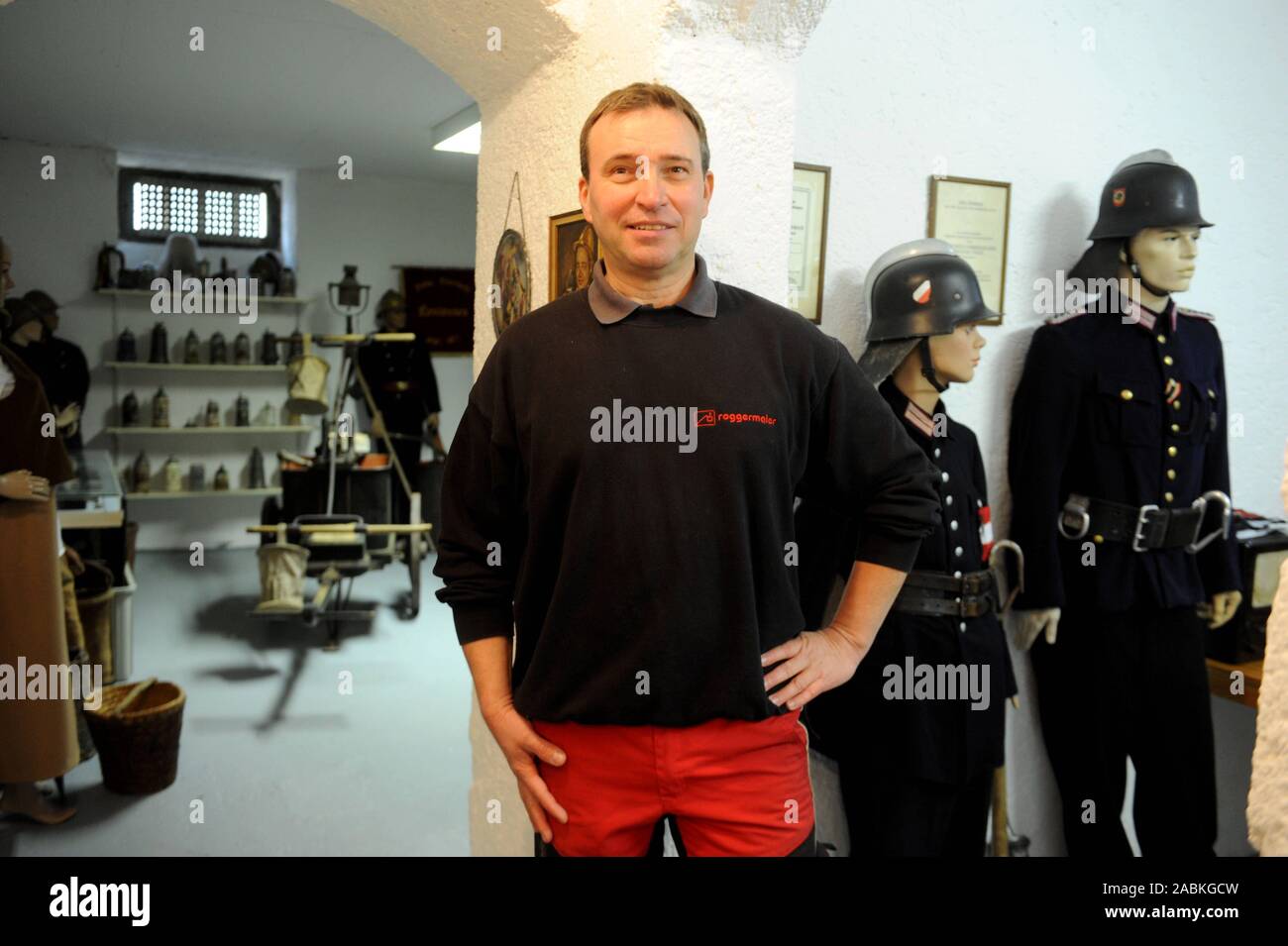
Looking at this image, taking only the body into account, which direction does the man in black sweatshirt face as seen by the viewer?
toward the camera

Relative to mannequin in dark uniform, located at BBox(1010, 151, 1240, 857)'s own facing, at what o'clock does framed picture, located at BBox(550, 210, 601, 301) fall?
The framed picture is roughly at 3 o'clock from the mannequin in dark uniform.

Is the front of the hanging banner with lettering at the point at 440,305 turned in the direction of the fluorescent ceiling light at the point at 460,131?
yes

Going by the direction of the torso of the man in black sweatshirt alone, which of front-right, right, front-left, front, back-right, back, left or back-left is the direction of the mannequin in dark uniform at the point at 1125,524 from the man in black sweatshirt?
back-left

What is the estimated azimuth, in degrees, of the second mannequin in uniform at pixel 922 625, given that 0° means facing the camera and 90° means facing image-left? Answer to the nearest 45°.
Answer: approximately 315°

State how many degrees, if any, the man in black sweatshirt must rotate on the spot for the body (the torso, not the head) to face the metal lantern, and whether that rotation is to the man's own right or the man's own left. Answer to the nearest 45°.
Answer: approximately 180°

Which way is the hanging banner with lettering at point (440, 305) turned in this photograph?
toward the camera

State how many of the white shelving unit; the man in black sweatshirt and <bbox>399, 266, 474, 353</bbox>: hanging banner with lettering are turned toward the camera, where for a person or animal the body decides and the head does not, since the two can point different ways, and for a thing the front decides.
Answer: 3

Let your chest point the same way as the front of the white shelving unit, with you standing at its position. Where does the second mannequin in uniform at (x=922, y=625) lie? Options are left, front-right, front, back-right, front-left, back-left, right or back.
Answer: front

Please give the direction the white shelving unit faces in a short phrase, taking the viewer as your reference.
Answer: facing the viewer

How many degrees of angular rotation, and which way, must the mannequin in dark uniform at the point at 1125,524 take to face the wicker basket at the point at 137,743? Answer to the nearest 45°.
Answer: approximately 135° to its right

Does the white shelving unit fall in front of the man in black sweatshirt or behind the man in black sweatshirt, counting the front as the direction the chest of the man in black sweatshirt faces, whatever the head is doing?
behind

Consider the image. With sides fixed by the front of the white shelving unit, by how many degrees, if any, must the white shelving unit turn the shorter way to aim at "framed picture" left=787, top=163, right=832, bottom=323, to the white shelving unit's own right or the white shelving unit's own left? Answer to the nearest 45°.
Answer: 0° — it already faces it

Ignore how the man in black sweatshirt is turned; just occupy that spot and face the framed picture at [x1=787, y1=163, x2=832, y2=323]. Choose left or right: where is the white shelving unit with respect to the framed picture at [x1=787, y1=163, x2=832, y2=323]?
left

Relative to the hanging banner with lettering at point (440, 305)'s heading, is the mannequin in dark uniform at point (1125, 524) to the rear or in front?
in front

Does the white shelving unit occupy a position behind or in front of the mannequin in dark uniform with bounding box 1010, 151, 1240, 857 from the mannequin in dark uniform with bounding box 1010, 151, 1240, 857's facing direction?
behind
